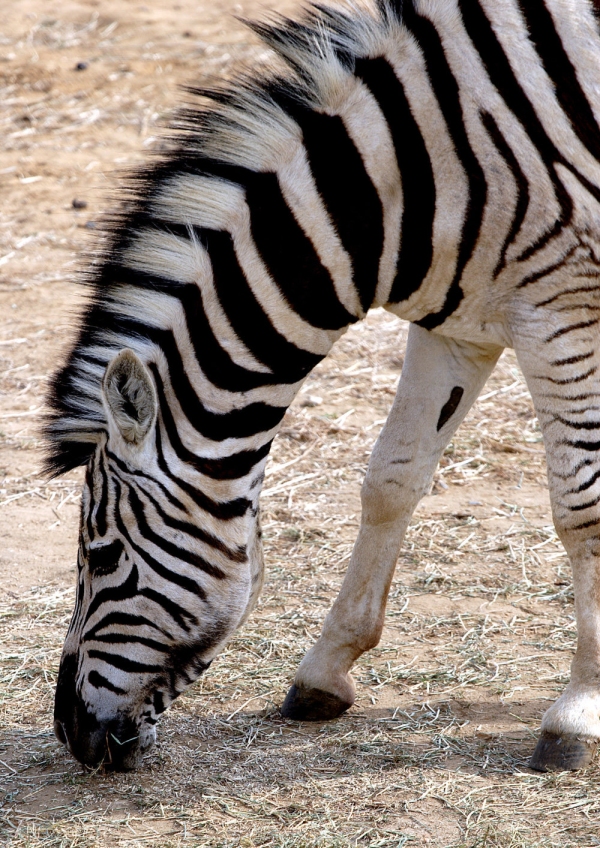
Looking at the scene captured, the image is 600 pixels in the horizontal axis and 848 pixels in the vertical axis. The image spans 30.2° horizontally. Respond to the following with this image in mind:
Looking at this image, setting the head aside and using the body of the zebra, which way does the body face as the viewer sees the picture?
to the viewer's left

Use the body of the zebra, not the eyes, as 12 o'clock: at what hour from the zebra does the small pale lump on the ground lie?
The small pale lump on the ground is roughly at 3 o'clock from the zebra.
